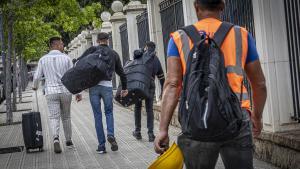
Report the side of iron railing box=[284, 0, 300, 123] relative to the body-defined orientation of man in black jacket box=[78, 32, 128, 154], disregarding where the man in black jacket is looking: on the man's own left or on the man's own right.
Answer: on the man's own right

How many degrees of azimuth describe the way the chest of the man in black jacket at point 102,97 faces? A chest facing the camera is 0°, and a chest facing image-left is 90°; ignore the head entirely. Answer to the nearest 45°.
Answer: approximately 180°

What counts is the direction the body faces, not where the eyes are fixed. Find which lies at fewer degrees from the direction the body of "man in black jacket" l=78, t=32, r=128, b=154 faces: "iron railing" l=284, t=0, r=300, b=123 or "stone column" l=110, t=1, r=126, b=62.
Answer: the stone column

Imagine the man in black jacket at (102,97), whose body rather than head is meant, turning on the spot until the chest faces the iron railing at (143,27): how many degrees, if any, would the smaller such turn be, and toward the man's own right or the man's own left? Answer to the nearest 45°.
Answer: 0° — they already face it

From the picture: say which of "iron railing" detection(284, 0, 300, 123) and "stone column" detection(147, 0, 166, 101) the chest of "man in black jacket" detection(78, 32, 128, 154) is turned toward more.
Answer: the stone column

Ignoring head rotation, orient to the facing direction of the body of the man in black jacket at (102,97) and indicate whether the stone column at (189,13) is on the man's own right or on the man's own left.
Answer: on the man's own right

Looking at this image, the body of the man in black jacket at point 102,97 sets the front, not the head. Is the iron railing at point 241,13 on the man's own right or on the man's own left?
on the man's own right
